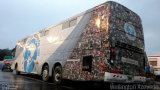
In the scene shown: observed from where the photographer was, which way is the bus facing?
facing away from the viewer and to the left of the viewer
